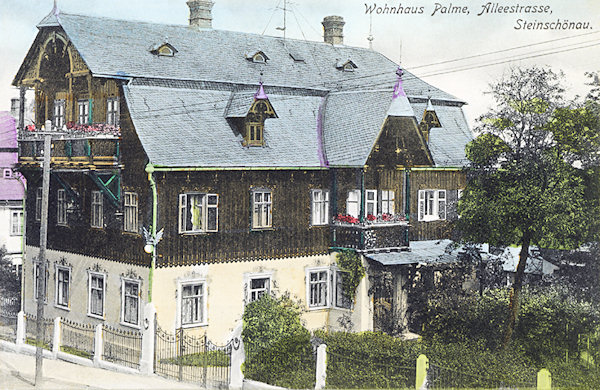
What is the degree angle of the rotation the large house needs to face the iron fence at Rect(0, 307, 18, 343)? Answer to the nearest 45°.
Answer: approximately 135° to its right

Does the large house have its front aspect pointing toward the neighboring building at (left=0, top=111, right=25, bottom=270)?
no

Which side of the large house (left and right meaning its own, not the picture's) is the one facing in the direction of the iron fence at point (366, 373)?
front

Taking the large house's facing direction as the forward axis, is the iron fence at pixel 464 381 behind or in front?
in front

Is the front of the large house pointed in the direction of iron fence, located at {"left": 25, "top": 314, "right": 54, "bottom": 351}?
no

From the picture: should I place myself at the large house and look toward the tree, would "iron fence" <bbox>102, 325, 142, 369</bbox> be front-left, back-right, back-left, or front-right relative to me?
back-right

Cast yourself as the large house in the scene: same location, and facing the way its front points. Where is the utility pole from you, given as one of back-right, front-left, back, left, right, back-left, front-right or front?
right

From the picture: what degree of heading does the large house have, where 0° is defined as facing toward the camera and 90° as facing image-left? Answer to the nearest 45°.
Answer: approximately 315°
